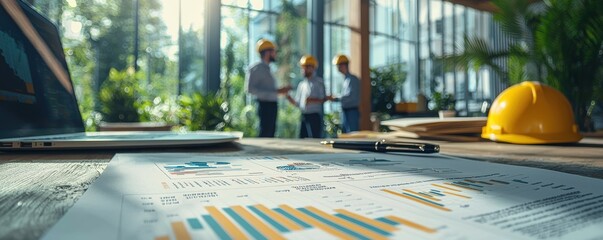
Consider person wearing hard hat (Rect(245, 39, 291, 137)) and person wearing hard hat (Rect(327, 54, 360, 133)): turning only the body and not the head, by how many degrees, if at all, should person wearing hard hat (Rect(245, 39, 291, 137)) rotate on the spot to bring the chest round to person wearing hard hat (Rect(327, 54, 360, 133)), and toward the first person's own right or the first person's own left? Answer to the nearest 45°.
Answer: approximately 45° to the first person's own left

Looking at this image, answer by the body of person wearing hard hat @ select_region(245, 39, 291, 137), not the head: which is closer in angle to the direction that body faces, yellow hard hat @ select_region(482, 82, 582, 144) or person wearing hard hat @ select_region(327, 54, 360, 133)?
the person wearing hard hat

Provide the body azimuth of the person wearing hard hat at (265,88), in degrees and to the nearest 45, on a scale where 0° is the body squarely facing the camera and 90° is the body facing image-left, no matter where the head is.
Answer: approximately 270°

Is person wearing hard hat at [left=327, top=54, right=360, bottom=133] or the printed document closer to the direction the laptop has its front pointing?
the printed document

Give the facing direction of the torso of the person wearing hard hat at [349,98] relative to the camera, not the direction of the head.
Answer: to the viewer's left

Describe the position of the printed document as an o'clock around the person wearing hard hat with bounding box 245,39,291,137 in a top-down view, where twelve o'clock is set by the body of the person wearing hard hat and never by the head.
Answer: The printed document is roughly at 3 o'clock from the person wearing hard hat.

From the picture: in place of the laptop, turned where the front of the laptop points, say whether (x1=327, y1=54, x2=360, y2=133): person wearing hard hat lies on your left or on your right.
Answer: on your left

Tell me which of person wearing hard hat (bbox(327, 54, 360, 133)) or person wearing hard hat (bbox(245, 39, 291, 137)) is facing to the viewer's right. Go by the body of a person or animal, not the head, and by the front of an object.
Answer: person wearing hard hat (bbox(245, 39, 291, 137))

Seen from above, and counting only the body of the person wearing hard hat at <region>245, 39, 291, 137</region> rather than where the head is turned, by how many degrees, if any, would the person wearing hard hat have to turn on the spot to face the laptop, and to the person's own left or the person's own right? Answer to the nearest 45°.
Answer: approximately 90° to the person's own right

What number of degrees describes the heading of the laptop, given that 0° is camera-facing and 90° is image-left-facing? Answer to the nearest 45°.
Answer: approximately 315°

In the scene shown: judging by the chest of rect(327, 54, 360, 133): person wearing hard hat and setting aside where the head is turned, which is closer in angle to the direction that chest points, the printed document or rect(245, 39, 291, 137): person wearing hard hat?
the person wearing hard hat

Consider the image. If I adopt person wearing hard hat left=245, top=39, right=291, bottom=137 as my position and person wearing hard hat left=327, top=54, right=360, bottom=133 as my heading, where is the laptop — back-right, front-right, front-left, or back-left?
back-right

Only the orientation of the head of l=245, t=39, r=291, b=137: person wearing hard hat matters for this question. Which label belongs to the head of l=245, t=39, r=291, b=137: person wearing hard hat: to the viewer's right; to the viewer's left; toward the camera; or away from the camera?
to the viewer's right

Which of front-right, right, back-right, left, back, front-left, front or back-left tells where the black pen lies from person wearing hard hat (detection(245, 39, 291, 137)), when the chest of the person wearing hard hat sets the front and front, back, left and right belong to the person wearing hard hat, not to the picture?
right
